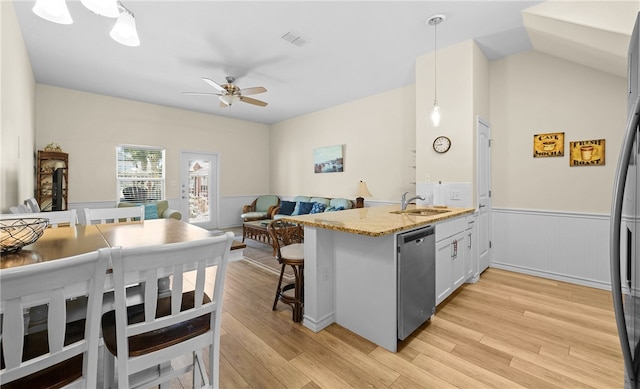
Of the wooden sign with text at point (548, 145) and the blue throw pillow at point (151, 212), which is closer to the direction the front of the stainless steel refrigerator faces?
the blue throw pillow

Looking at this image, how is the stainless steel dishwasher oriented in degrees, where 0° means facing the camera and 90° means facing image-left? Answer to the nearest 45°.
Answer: approximately 315°

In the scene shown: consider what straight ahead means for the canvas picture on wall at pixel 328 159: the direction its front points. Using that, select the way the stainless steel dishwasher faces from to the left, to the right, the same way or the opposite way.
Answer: to the left

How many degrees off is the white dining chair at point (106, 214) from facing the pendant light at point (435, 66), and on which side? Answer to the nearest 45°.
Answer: approximately 45° to its left

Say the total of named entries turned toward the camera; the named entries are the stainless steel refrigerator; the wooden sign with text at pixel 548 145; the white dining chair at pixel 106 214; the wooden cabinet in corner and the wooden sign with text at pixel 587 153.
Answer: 4

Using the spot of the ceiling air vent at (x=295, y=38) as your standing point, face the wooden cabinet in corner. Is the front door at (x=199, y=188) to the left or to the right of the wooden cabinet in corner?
right

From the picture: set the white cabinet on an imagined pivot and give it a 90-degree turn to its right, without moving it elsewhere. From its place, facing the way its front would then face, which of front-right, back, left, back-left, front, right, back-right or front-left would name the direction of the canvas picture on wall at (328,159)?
right

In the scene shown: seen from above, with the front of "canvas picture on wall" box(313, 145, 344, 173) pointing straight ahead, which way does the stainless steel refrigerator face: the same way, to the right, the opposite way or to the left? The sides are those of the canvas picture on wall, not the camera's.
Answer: to the right

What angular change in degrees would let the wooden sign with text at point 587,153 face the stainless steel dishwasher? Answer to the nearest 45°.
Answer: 0° — it already faces it
